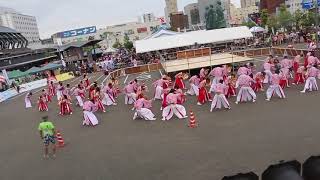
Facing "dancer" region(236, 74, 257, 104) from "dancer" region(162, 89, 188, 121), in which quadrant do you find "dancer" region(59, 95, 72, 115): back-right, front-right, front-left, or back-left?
back-left

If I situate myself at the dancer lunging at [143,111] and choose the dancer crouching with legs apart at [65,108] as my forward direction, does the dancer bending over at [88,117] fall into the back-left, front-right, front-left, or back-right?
front-left

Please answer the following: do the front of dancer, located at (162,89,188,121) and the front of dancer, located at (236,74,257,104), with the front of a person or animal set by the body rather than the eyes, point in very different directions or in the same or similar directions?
same or similar directions
